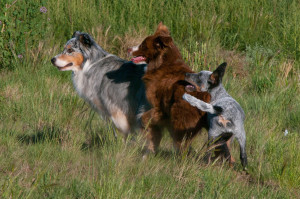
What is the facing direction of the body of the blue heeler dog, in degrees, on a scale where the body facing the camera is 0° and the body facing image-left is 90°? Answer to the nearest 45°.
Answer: approximately 135°

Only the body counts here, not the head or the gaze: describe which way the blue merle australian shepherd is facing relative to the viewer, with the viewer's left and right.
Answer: facing to the left of the viewer

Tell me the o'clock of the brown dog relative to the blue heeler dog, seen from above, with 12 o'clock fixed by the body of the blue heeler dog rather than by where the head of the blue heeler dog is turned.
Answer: The brown dog is roughly at 12 o'clock from the blue heeler dog.

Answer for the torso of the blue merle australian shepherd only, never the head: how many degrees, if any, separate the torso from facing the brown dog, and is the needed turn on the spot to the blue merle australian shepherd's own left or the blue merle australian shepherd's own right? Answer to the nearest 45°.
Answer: approximately 135° to the blue merle australian shepherd's own left
